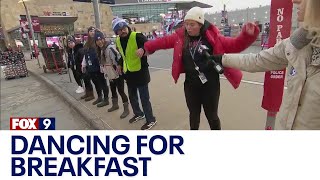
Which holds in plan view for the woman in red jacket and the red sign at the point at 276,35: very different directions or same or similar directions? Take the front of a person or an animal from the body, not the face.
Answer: same or similar directions

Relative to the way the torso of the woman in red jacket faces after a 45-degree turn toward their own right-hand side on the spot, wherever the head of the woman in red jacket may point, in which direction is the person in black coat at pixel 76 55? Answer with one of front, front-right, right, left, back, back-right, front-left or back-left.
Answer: right

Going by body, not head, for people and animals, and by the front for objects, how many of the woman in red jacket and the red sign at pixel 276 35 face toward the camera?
2

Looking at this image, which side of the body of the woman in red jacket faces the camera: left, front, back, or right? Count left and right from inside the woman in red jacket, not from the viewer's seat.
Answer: front

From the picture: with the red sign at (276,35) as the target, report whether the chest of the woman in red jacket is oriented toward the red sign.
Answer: no

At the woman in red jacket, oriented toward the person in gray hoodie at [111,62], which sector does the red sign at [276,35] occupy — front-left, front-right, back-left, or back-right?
back-right

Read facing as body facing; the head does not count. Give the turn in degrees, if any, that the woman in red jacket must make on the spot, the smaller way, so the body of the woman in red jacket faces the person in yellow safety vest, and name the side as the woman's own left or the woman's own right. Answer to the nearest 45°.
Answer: approximately 135° to the woman's own right

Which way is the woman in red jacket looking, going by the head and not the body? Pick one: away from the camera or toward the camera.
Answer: toward the camera

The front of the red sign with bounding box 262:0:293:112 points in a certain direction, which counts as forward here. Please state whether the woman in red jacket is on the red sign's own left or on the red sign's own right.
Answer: on the red sign's own right

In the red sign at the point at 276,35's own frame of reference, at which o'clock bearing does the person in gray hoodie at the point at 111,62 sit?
The person in gray hoodie is roughly at 4 o'clock from the red sign.
